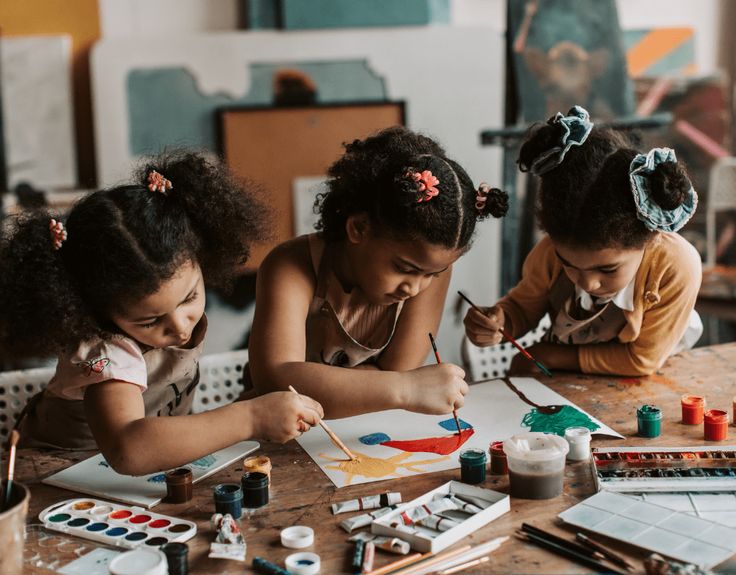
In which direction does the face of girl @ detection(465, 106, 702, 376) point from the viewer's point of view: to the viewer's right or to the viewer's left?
to the viewer's left

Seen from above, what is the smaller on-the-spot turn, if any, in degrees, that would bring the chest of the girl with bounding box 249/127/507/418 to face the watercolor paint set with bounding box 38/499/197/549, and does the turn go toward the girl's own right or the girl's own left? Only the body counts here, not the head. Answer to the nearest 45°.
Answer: approximately 90° to the girl's own right

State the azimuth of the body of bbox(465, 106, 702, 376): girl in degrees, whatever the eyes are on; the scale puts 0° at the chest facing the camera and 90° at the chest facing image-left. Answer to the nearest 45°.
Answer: approximately 45°

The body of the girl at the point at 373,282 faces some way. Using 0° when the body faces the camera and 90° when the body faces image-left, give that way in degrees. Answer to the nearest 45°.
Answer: approximately 315°
